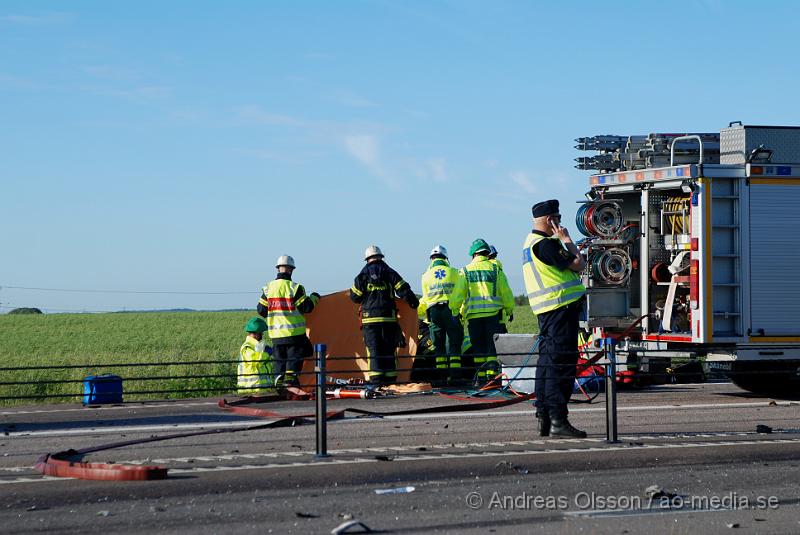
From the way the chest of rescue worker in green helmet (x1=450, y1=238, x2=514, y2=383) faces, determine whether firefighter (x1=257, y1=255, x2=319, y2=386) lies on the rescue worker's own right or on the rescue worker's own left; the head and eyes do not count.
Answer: on the rescue worker's own left

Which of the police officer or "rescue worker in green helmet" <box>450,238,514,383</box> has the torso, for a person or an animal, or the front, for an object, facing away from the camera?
the rescue worker in green helmet

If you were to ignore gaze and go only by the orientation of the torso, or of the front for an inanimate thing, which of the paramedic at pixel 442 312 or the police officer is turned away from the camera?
the paramedic

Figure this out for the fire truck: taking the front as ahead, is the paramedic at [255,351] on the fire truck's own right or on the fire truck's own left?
on the fire truck's own left

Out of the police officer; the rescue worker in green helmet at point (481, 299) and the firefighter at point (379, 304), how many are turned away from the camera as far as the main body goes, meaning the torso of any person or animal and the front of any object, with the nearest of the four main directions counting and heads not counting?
2

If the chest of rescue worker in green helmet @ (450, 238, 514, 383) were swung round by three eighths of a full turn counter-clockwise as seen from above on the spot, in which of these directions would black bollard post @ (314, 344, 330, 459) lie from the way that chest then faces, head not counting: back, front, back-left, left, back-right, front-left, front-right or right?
front-left

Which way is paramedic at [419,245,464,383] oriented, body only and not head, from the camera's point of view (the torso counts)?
away from the camera

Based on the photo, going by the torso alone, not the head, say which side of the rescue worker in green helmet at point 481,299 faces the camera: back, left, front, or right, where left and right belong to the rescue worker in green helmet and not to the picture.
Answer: back

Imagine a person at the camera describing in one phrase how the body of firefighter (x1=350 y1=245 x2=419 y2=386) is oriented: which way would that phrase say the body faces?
away from the camera

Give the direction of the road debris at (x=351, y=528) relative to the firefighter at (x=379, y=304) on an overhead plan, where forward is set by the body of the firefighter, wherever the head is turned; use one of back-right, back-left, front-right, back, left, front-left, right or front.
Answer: back

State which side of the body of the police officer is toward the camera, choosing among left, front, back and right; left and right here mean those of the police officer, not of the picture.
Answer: right
